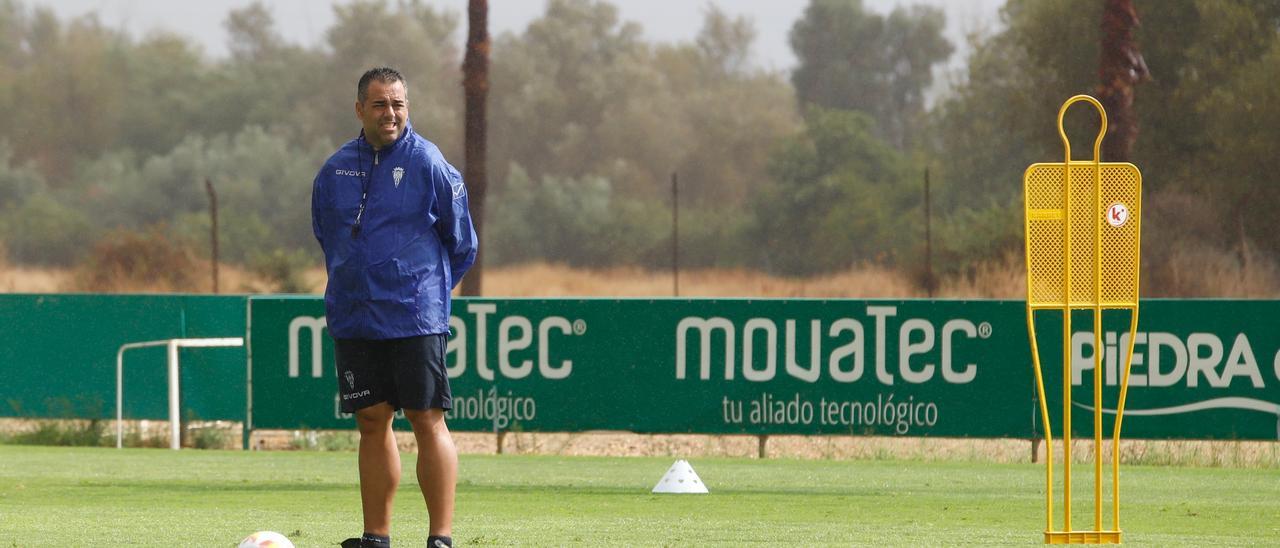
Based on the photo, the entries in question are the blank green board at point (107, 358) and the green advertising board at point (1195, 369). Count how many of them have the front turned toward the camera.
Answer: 2

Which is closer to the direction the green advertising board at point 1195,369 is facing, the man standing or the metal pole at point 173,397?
the man standing

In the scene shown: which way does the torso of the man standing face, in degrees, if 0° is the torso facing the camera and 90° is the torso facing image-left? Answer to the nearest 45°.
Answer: approximately 45°

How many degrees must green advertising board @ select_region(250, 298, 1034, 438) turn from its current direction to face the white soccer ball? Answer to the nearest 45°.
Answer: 0° — it already faces it

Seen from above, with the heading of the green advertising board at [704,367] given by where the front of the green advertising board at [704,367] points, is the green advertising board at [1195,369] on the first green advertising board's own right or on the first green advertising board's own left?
on the first green advertising board's own left

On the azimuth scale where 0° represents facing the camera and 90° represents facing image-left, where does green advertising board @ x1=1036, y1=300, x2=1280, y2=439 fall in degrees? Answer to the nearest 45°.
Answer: approximately 0°

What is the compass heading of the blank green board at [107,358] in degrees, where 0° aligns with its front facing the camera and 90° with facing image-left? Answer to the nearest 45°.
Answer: approximately 0°

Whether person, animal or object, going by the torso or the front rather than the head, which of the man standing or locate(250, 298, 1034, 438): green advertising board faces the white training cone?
the green advertising board
